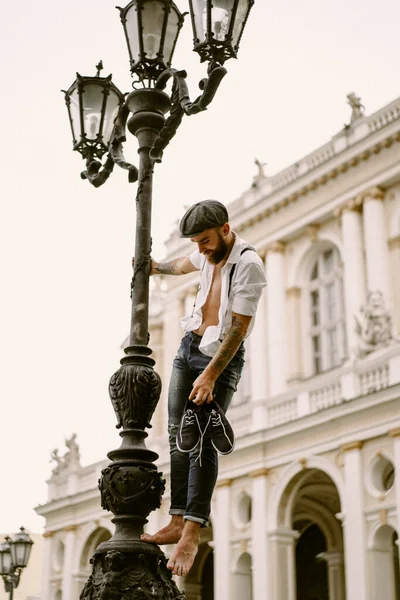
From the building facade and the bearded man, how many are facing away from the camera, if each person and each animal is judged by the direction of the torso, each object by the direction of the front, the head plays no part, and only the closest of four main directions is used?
0

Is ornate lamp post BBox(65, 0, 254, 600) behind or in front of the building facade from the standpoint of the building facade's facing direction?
in front

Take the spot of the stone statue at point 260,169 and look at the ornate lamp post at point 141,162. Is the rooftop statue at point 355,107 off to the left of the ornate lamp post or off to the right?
left

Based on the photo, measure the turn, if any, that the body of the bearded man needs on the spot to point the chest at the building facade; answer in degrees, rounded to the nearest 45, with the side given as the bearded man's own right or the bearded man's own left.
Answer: approximately 135° to the bearded man's own right

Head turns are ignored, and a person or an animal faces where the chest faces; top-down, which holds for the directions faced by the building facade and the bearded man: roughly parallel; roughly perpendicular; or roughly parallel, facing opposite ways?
roughly parallel

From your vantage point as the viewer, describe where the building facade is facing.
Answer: facing the viewer and to the left of the viewer
